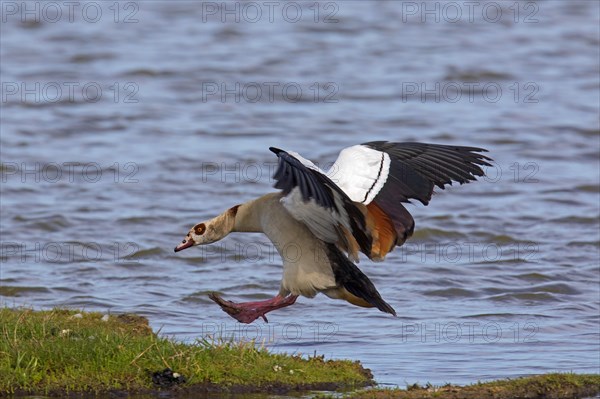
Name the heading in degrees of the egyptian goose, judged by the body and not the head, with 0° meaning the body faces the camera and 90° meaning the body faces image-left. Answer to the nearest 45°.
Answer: approximately 90°
